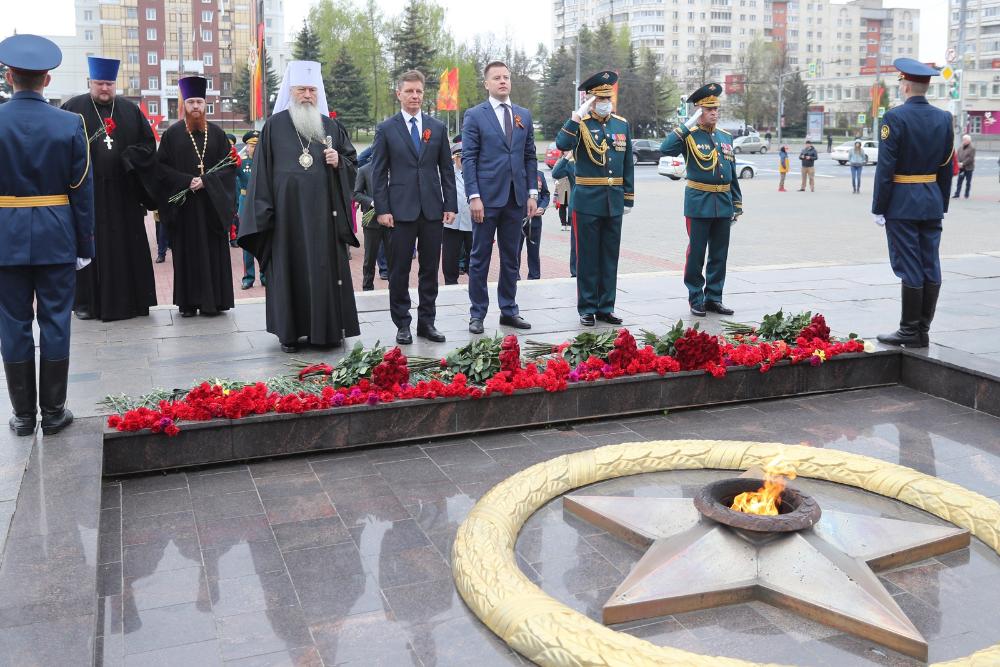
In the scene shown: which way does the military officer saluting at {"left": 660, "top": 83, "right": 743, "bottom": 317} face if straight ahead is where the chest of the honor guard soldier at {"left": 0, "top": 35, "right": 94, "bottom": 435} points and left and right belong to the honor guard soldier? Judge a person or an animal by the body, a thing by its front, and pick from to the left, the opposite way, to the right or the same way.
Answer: the opposite way

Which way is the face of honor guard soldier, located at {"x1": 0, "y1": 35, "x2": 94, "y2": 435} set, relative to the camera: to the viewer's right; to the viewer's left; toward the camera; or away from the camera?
away from the camera

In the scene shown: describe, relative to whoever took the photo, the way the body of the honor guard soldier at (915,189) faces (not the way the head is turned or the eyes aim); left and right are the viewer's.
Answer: facing away from the viewer and to the left of the viewer

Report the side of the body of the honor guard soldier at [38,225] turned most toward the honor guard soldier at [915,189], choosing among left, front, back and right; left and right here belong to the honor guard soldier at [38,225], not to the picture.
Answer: right

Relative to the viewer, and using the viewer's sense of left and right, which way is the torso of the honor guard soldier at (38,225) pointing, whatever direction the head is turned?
facing away from the viewer

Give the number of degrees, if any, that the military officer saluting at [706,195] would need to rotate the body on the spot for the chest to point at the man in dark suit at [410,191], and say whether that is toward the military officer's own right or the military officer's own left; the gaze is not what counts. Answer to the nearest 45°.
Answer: approximately 90° to the military officer's own right

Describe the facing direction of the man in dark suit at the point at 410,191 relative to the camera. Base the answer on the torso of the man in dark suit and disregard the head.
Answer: toward the camera

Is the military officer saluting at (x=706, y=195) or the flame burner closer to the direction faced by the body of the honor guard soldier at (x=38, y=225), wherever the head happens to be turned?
the military officer saluting

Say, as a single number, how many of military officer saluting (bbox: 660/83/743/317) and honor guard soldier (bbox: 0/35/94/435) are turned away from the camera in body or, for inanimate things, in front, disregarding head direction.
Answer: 1

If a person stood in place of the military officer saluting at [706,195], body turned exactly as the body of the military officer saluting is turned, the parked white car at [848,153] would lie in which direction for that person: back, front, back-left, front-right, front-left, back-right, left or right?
back-left

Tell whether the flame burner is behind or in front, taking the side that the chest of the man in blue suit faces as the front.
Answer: in front

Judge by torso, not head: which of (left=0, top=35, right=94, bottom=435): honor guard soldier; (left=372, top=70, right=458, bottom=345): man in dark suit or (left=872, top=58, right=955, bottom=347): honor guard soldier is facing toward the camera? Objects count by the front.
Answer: the man in dark suit

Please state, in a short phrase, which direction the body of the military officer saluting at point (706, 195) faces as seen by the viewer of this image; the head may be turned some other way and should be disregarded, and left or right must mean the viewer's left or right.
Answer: facing the viewer and to the right of the viewer

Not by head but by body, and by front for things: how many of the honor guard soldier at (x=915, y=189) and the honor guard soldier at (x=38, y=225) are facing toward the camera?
0
